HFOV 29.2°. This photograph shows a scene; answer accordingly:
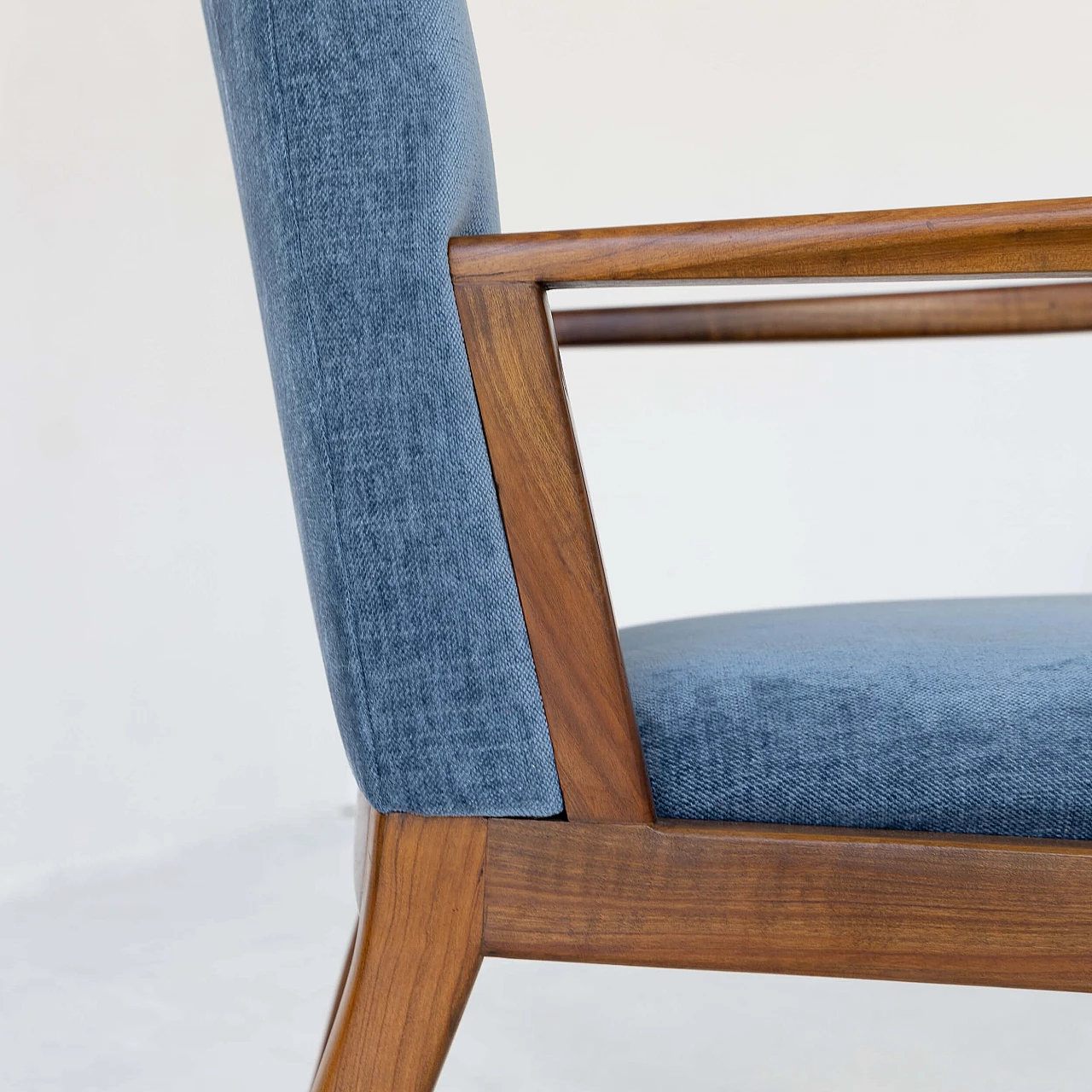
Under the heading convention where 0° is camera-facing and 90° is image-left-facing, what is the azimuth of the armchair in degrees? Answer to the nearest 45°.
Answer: approximately 270°
